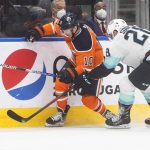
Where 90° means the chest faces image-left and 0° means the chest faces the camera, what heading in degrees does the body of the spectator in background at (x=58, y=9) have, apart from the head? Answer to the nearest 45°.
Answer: approximately 315°

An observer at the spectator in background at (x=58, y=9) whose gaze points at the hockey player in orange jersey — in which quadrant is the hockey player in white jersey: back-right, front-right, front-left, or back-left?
front-left

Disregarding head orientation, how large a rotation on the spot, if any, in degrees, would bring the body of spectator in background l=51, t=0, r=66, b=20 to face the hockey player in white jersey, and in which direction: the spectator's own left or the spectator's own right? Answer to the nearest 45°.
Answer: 0° — they already face them

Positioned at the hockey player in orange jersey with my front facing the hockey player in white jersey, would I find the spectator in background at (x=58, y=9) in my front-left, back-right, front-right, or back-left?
back-left

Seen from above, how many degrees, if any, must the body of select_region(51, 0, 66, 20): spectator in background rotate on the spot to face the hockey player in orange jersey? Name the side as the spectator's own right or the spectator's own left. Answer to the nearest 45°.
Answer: approximately 45° to the spectator's own right
